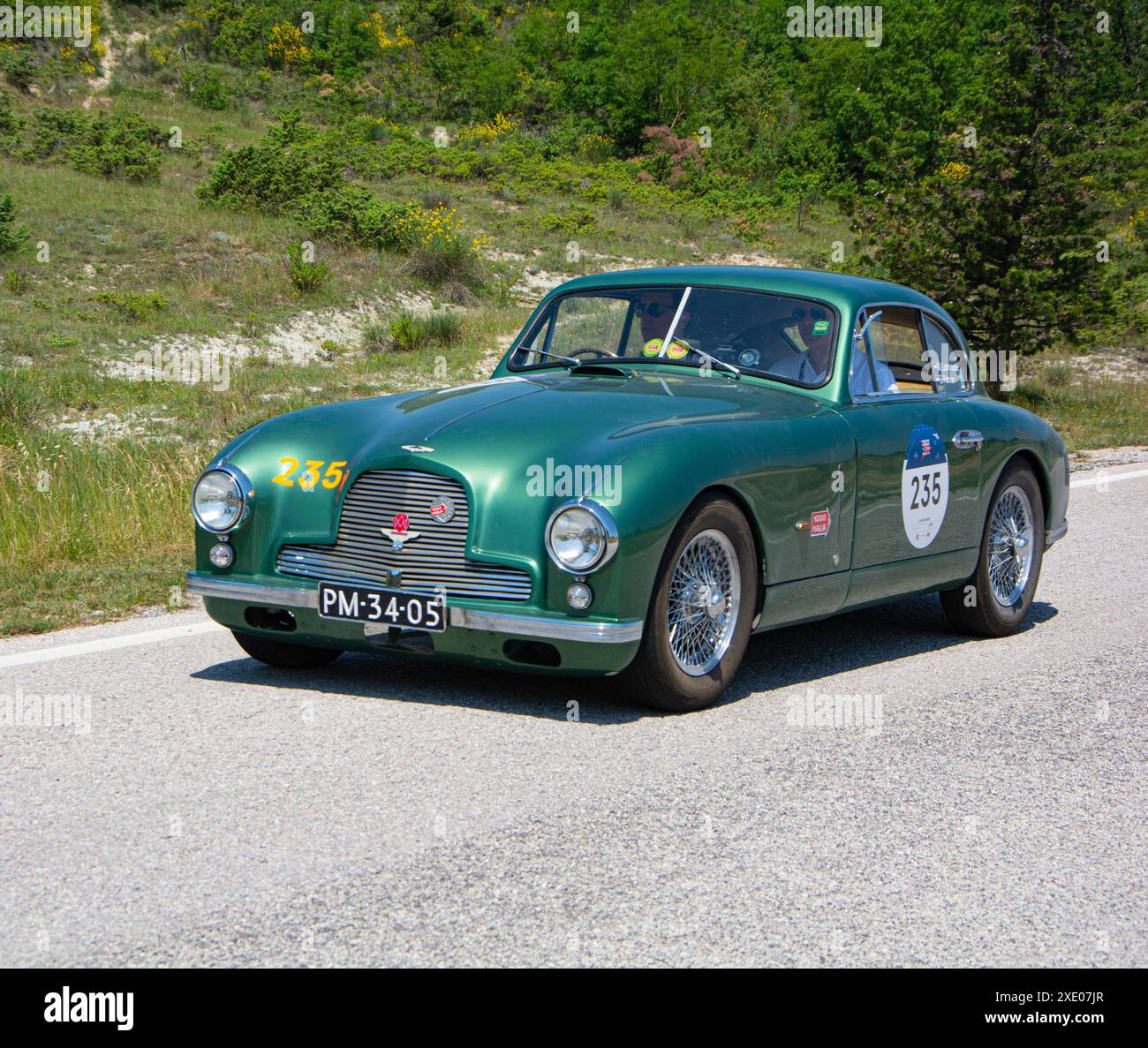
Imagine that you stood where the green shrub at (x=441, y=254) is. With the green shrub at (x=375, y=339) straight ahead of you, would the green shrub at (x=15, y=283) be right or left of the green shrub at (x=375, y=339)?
right

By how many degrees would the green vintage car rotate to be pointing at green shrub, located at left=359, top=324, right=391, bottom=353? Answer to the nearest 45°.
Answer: approximately 135° to its right

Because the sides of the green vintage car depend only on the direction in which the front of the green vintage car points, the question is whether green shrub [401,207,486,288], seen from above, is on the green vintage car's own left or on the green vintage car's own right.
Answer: on the green vintage car's own right

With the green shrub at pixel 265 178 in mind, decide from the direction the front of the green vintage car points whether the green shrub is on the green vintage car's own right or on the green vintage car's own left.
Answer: on the green vintage car's own right

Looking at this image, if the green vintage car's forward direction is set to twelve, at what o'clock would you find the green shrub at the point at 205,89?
The green shrub is roughly at 4 o'clock from the green vintage car.

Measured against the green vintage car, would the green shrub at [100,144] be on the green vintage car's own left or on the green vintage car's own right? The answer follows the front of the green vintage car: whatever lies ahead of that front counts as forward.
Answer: on the green vintage car's own right

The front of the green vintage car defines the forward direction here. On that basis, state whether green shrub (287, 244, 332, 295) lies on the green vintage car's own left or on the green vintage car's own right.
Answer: on the green vintage car's own right

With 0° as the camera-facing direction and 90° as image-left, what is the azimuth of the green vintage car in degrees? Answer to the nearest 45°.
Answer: approximately 45°

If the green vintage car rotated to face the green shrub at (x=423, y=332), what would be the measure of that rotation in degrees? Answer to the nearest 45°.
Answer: approximately 135° to its right
